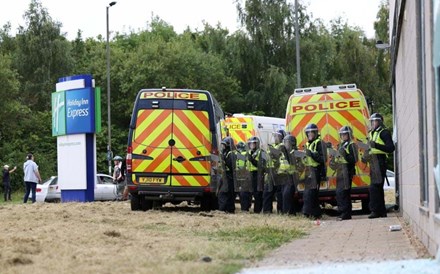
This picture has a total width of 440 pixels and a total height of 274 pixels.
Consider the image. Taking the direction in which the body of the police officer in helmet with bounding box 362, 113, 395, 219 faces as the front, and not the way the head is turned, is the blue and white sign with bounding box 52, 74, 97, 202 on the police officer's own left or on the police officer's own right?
on the police officer's own right

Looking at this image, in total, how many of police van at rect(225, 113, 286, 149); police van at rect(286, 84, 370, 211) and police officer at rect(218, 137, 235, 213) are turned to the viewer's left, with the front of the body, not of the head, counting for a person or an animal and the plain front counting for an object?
1

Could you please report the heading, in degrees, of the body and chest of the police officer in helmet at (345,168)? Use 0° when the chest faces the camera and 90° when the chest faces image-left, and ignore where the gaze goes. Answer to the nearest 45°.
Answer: approximately 45°

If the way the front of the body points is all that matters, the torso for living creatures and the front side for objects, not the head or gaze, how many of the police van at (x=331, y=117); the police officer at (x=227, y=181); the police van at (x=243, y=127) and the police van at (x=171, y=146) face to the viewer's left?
1

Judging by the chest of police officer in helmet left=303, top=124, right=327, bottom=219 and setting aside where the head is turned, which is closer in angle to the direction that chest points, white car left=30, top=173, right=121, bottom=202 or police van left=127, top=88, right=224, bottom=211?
the police van

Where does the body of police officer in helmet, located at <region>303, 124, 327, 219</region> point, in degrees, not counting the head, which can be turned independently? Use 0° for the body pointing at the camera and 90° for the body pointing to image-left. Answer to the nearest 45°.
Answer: approximately 45°

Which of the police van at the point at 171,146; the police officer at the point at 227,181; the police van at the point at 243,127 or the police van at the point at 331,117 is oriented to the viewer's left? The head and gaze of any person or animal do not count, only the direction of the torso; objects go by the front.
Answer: the police officer

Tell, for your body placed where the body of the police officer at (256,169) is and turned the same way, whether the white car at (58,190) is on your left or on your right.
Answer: on your right

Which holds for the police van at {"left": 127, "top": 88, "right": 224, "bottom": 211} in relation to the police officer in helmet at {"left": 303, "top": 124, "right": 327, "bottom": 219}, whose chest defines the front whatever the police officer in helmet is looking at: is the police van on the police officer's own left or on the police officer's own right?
on the police officer's own right

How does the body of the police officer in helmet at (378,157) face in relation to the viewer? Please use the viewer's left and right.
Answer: facing the viewer and to the left of the viewer
